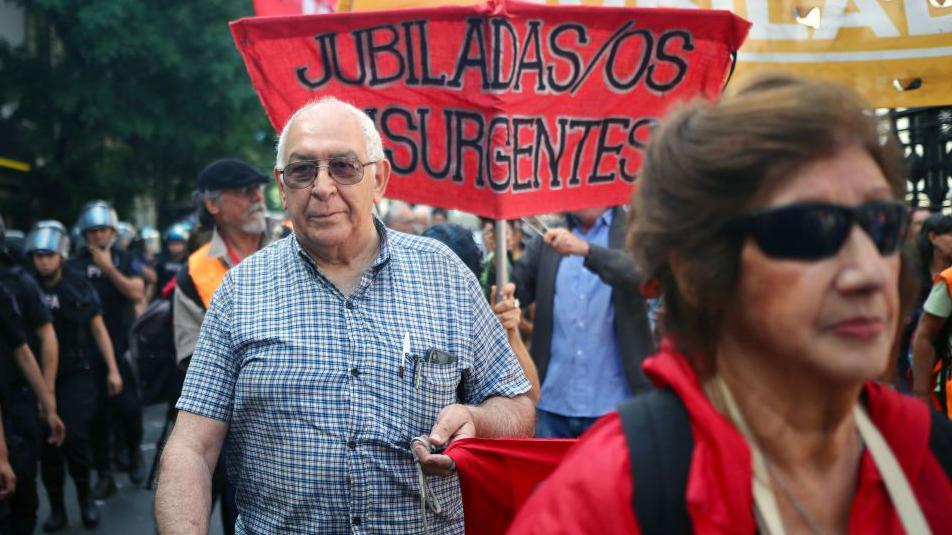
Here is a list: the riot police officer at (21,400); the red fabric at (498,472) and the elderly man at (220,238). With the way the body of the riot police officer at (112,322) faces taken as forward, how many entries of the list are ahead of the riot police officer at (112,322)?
3

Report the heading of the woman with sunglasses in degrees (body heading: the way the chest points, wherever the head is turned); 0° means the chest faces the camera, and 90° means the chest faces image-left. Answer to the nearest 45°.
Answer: approximately 315°

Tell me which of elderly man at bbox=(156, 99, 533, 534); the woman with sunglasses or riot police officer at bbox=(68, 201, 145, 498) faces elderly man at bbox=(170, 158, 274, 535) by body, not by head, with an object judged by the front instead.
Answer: the riot police officer

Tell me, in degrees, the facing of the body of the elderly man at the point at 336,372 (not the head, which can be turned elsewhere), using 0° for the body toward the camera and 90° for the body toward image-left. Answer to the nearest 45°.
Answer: approximately 0°

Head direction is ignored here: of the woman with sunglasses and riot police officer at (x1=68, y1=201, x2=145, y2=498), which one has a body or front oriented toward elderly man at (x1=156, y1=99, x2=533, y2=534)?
the riot police officer

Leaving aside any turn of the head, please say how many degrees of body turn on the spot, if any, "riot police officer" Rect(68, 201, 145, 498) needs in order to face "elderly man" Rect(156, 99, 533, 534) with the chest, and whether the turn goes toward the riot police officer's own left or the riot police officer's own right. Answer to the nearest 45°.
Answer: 0° — they already face them

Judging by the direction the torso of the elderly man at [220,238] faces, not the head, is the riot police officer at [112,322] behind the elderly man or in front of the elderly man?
behind

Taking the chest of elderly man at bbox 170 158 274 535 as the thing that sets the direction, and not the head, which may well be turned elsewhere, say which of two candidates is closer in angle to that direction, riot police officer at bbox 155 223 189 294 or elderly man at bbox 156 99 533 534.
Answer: the elderly man

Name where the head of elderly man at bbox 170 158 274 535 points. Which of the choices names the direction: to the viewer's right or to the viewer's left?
to the viewer's right

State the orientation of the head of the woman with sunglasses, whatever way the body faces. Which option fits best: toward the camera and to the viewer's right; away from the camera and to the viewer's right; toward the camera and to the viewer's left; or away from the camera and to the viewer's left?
toward the camera and to the viewer's right
